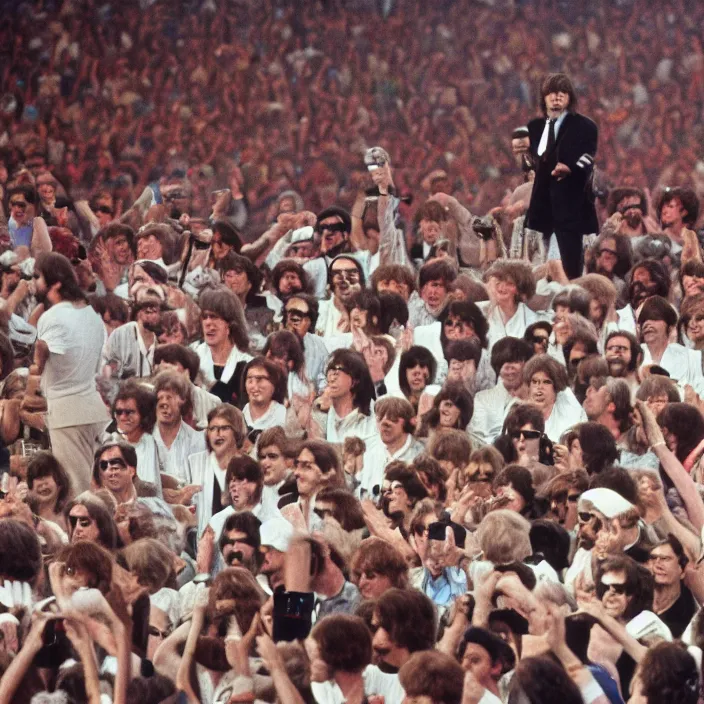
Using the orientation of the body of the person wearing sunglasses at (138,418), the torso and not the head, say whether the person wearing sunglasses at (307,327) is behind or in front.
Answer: behind

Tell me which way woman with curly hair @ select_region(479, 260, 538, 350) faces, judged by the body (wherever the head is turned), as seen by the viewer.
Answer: toward the camera

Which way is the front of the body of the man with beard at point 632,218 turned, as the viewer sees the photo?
toward the camera

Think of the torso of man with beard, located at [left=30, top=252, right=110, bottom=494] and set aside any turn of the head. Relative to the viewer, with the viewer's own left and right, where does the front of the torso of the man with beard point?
facing away from the viewer and to the left of the viewer

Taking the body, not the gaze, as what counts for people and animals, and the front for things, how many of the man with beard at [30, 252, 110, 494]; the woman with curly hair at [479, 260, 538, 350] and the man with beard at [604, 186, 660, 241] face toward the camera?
2

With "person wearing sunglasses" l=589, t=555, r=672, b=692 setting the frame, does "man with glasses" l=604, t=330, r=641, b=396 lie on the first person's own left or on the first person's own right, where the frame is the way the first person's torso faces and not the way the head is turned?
on the first person's own right

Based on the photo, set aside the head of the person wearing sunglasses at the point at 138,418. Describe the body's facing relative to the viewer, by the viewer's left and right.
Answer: facing the viewer and to the left of the viewer

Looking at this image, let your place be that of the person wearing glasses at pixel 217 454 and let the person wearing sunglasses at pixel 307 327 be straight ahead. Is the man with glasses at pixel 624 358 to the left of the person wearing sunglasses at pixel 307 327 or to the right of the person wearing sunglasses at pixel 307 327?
right

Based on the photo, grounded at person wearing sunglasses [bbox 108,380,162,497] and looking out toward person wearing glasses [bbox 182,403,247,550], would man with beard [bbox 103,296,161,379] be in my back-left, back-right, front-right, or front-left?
back-left
